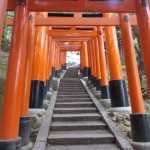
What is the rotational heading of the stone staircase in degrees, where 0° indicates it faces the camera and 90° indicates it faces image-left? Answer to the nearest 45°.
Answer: approximately 0°
